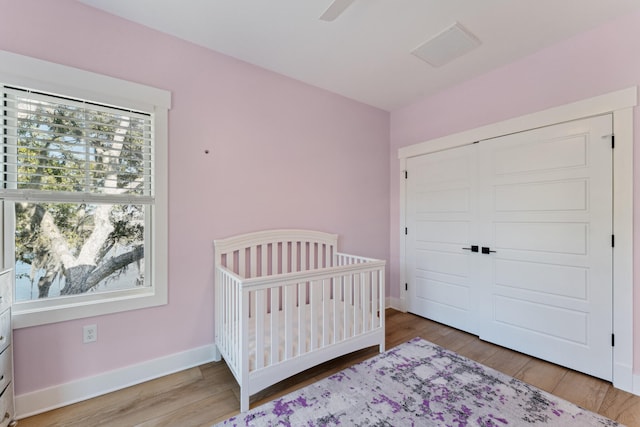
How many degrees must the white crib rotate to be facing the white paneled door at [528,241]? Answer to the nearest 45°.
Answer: approximately 45° to its left

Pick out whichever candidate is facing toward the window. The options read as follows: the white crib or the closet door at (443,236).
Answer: the closet door

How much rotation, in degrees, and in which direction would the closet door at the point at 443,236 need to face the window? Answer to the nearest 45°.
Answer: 0° — it already faces it

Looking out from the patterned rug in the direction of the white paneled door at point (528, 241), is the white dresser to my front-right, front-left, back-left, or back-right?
back-left

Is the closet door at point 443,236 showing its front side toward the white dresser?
yes

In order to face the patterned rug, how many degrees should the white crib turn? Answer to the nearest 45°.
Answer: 0° — it already faces it

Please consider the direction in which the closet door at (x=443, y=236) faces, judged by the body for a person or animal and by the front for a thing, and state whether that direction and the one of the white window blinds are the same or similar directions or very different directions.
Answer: very different directions

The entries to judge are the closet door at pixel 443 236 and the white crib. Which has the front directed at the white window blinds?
the closet door

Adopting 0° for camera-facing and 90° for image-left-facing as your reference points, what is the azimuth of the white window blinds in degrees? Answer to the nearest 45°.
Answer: approximately 315°

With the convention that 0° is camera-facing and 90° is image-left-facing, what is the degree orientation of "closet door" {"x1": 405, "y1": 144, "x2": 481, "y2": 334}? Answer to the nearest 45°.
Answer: approximately 45°

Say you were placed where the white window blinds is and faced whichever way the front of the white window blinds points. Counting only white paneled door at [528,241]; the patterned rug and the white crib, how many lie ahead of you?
3

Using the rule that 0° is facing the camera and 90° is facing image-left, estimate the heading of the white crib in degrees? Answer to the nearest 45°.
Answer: approximately 315°

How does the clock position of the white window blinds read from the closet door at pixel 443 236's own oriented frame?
The white window blinds is roughly at 12 o'clock from the closet door.

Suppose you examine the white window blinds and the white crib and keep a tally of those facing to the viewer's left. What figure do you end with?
0
